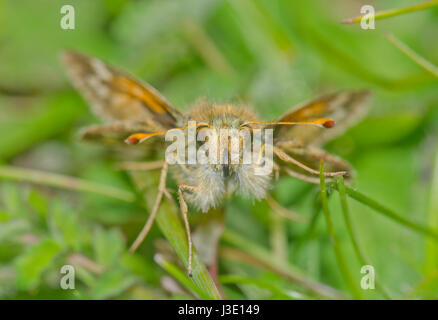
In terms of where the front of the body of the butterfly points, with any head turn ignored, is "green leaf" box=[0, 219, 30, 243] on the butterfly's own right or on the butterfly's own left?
on the butterfly's own right

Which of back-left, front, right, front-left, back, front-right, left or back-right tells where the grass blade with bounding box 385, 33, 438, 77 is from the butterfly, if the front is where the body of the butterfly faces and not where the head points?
left

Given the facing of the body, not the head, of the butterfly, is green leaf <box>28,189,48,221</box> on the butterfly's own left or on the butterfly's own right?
on the butterfly's own right

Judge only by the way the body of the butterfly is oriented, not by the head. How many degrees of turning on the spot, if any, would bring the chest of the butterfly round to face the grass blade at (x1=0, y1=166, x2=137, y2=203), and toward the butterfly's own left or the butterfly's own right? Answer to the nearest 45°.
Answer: approximately 135° to the butterfly's own right

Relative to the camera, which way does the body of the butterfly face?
toward the camera

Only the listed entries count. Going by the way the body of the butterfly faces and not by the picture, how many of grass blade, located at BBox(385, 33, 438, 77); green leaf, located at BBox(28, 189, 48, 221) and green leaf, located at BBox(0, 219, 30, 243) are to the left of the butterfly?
1

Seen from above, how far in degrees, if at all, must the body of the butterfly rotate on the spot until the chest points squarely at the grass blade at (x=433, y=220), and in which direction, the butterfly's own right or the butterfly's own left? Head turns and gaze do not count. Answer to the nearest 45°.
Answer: approximately 135° to the butterfly's own left
